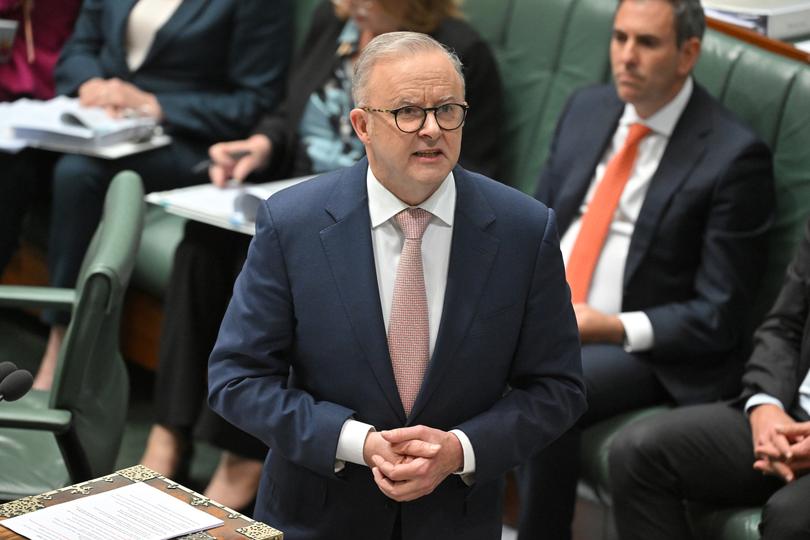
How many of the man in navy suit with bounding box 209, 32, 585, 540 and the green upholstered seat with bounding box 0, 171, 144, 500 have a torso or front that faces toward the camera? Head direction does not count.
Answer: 1

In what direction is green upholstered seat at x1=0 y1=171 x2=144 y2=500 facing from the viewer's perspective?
to the viewer's left

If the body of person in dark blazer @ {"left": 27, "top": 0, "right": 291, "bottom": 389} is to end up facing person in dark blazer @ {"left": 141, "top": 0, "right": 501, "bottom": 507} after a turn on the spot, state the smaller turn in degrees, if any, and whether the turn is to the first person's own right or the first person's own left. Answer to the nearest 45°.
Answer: approximately 45° to the first person's own left

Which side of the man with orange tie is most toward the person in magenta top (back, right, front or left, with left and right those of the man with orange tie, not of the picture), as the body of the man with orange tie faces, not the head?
right

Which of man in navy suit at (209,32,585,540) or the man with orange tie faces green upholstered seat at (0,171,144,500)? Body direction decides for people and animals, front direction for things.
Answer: the man with orange tie

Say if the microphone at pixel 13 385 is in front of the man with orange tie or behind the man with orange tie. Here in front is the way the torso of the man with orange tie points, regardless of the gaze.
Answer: in front

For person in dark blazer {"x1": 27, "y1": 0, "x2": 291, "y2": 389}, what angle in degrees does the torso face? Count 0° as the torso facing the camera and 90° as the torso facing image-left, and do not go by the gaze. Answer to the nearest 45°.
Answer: approximately 45°

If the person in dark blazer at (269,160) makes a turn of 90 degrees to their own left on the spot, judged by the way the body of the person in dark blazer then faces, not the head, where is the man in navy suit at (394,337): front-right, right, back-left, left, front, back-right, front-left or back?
front-right
